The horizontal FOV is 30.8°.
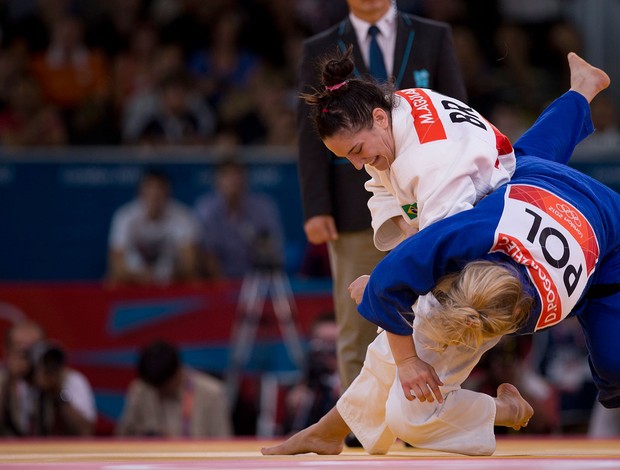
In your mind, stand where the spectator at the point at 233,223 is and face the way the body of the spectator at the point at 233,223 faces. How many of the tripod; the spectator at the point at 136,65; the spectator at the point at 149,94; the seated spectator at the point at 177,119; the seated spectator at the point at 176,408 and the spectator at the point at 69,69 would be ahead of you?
2

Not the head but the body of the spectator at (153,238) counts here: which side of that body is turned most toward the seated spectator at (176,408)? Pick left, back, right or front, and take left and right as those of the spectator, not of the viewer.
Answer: front

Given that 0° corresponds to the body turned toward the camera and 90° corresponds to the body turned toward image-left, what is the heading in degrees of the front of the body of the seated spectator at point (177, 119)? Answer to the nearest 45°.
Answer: approximately 0°

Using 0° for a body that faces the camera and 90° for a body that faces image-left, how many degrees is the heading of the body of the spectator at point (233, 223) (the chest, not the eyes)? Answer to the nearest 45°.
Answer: approximately 0°

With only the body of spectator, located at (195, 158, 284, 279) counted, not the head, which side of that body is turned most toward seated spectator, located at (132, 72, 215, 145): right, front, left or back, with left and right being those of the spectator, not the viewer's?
back

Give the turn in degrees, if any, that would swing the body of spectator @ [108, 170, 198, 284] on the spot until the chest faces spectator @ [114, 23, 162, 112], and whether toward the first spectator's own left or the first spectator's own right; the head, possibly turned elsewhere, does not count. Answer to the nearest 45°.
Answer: approximately 180°

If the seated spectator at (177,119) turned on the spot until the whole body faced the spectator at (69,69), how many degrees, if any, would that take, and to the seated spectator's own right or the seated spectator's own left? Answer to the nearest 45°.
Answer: approximately 135° to the seated spectator's own right

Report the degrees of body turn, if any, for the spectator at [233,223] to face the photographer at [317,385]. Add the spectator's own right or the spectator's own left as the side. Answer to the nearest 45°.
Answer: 0° — they already face them

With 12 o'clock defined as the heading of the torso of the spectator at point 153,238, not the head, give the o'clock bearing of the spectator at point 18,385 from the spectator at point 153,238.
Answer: the spectator at point 18,385 is roughly at 1 o'clock from the spectator at point 153,238.

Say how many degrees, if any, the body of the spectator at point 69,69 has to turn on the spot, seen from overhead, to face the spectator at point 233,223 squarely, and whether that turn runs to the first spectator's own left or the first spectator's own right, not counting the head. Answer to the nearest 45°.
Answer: approximately 45° to the first spectator's own left
